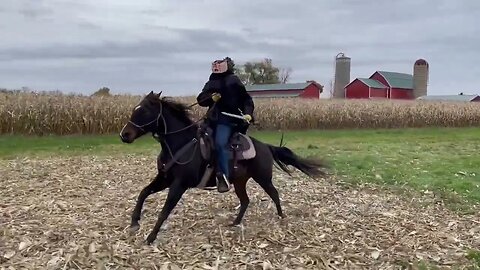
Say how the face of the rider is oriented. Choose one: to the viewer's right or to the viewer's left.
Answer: to the viewer's left

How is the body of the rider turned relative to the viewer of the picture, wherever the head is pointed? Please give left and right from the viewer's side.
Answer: facing the viewer and to the left of the viewer
